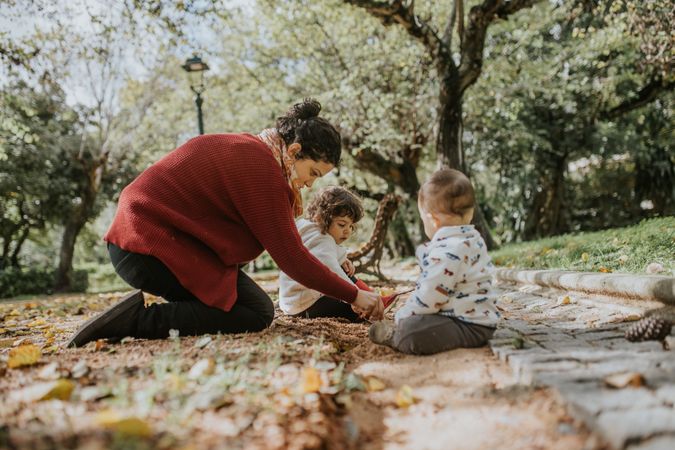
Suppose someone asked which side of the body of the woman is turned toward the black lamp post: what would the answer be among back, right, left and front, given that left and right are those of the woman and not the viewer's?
left

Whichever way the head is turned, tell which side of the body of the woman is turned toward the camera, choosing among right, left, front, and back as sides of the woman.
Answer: right

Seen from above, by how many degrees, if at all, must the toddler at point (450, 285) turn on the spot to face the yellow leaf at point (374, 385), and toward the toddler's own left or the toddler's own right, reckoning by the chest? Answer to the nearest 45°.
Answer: approximately 90° to the toddler's own left

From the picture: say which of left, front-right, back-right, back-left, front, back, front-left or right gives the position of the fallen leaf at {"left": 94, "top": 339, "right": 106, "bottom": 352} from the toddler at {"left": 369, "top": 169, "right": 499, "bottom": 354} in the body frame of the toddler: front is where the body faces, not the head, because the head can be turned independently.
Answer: front-left

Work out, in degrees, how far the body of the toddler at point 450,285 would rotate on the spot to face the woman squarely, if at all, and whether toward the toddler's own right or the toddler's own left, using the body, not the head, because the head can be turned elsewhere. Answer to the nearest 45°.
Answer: approximately 45° to the toddler's own left

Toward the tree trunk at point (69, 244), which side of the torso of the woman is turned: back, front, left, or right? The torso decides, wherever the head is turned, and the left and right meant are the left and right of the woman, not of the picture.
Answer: left

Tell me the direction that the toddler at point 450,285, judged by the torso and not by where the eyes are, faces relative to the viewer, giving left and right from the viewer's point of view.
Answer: facing away from the viewer and to the left of the viewer

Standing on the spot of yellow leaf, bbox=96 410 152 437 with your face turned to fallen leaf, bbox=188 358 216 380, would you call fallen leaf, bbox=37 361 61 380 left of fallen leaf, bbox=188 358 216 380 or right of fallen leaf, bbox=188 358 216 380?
left

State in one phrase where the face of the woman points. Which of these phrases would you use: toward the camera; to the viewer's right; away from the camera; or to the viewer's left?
to the viewer's right

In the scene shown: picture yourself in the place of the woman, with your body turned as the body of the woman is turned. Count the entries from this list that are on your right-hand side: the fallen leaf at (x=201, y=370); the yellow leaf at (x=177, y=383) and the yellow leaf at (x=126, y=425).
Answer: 3

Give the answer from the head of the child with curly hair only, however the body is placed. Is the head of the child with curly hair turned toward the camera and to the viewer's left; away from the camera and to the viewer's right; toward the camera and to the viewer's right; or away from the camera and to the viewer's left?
toward the camera and to the viewer's right

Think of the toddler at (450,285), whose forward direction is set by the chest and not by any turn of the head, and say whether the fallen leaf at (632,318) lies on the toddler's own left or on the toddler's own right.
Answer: on the toddler's own right
